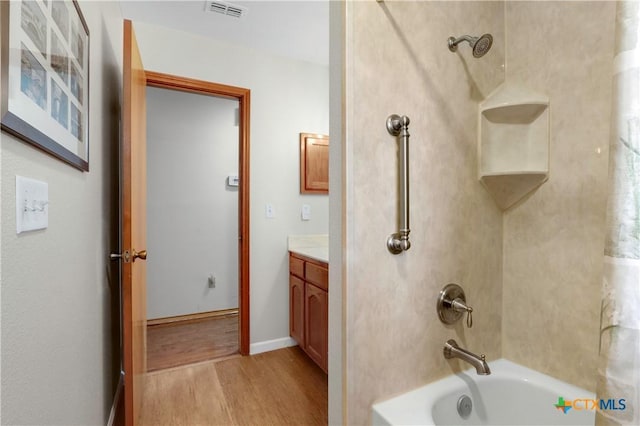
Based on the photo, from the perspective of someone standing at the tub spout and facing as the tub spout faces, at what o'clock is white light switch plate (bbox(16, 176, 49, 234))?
The white light switch plate is roughly at 3 o'clock from the tub spout.

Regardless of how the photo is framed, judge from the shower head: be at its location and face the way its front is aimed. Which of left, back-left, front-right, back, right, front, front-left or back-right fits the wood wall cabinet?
back

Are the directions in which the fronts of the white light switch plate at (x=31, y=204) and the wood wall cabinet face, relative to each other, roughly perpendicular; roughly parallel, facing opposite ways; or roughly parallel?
roughly perpendicular

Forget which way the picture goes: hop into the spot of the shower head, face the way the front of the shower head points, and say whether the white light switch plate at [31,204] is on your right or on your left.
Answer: on your right

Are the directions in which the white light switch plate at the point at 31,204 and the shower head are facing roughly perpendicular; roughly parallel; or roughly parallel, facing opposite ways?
roughly perpendicular

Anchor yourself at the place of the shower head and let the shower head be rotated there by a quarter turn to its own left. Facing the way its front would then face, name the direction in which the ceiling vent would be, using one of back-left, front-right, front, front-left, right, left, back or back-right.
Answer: back-left

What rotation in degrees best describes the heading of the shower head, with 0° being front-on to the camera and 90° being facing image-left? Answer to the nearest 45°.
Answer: approximately 315°

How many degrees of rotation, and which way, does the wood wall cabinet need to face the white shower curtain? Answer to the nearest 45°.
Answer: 0° — it already faces it
